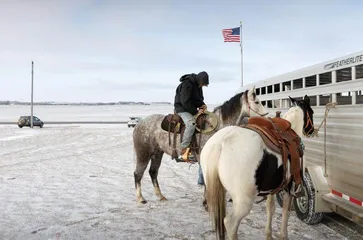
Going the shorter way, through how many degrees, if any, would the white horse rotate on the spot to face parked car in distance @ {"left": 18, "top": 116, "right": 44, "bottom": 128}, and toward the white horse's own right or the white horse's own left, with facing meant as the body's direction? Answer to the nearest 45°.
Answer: approximately 90° to the white horse's own left

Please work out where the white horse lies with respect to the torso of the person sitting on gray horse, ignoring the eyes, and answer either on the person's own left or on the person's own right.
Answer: on the person's own right

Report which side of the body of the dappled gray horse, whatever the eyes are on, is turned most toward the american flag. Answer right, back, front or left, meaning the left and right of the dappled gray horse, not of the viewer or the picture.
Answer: left

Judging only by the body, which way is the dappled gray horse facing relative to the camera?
to the viewer's right

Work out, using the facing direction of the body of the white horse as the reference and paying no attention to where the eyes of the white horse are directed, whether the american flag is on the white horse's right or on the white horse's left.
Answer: on the white horse's left

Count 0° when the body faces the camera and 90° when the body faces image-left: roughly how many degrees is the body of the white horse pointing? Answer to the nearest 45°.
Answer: approximately 225°

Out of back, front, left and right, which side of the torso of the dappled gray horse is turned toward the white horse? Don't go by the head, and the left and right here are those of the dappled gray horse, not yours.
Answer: right

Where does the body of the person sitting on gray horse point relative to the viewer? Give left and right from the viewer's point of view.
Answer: facing to the right of the viewer
